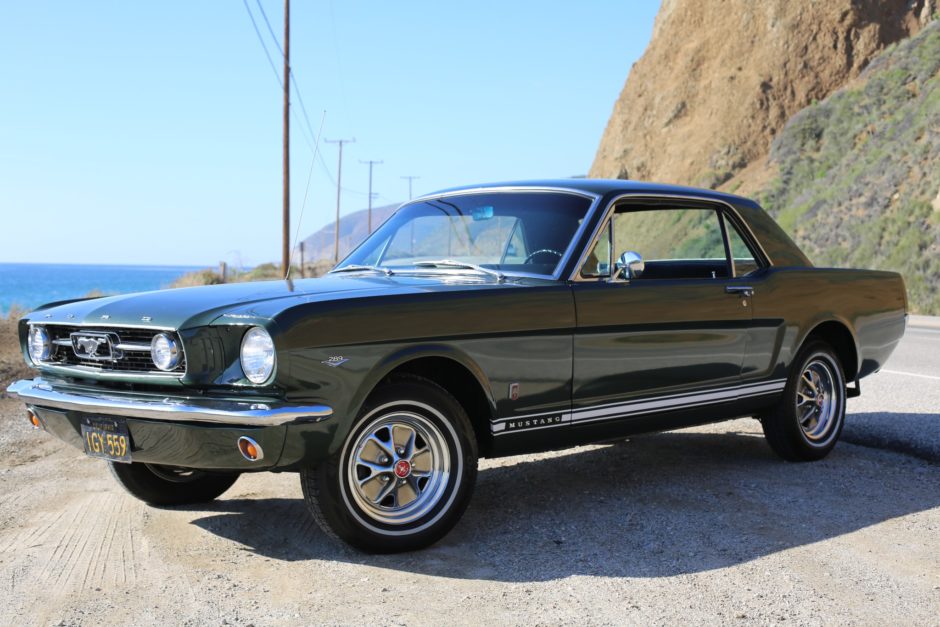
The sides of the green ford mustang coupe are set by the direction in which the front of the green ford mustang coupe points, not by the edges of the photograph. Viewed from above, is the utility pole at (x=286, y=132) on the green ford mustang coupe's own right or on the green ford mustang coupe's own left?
on the green ford mustang coupe's own right

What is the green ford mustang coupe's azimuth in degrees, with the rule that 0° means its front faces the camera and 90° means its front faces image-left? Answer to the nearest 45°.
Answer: approximately 45°
